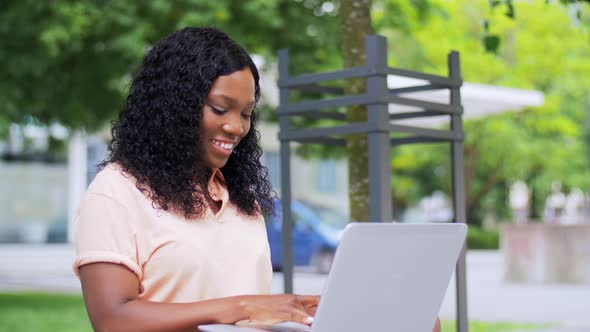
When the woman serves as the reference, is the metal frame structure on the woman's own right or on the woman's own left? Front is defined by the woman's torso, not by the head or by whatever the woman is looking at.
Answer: on the woman's own left

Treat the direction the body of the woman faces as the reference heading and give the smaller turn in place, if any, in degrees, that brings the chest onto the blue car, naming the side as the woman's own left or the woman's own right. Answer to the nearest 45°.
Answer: approximately 135° to the woman's own left

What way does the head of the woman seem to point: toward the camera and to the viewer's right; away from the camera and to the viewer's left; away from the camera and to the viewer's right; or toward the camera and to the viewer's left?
toward the camera and to the viewer's right

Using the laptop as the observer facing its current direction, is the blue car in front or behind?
in front

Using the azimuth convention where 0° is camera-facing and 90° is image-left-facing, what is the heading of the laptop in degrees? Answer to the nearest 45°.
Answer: approximately 135°

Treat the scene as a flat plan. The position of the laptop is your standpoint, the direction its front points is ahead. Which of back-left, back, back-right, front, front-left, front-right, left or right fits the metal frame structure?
front-right

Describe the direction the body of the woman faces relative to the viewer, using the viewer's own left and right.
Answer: facing the viewer and to the right of the viewer
